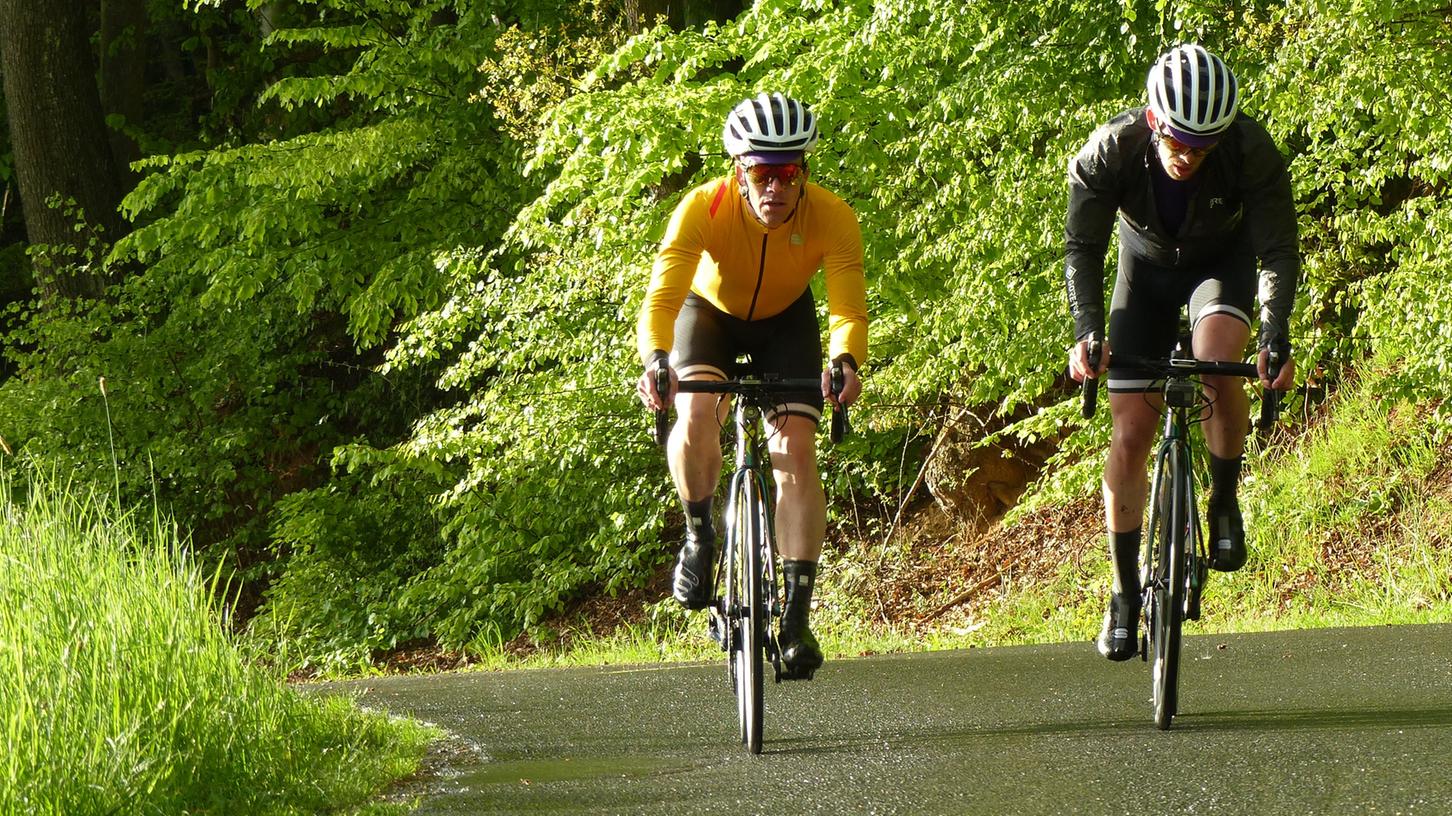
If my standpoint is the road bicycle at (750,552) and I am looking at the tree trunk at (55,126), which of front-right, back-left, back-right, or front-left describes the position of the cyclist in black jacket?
back-right

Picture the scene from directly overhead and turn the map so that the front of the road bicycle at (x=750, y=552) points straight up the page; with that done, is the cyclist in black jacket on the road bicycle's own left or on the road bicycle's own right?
on the road bicycle's own left

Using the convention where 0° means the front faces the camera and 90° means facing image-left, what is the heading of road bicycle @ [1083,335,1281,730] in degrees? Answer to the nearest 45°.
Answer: approximately 0°

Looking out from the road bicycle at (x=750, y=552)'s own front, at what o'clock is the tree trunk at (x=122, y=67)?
The tree trunk is roughly at 5 o'clock from the road bicycle.

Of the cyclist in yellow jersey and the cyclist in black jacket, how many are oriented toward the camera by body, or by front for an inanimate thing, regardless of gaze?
2

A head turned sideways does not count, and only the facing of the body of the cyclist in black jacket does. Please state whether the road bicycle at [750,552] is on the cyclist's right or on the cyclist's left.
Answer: on the cyclist's right

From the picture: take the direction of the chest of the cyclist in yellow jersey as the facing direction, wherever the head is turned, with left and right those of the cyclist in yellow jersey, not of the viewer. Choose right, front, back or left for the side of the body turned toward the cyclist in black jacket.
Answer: left

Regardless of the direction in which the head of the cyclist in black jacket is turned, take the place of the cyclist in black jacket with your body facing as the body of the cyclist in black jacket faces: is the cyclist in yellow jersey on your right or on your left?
on your right
